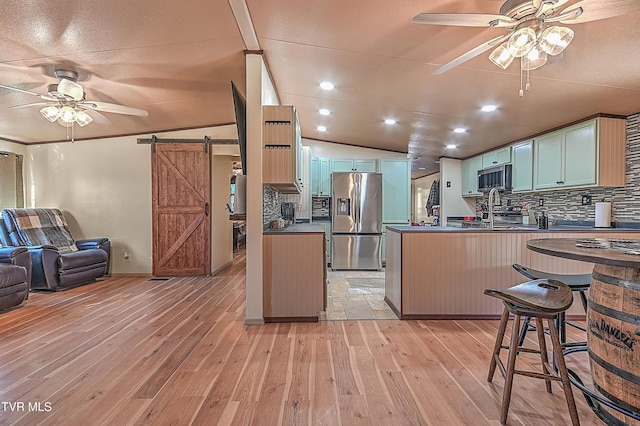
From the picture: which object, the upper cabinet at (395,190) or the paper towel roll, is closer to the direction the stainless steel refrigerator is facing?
the paper towel roll

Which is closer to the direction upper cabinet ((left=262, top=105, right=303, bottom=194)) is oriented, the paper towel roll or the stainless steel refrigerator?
the paper towel roll

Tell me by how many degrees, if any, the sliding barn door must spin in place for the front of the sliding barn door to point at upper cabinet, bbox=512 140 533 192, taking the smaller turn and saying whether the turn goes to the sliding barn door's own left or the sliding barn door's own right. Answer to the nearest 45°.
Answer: approximately 45° to the sliding barn door's own left

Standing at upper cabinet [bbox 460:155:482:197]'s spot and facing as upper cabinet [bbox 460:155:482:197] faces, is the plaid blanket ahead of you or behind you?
ahead

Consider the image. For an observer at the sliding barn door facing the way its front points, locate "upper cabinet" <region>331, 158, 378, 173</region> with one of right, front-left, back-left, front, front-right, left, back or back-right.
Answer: left

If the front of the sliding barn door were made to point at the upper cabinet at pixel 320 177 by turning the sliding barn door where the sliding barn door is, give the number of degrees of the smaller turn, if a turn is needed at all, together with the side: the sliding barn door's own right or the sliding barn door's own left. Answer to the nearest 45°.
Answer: approximately 90° to the sliding barn door's own left

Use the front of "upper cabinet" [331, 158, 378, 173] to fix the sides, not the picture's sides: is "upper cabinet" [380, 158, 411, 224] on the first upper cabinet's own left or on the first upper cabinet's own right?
on the first upper cabinet's own left

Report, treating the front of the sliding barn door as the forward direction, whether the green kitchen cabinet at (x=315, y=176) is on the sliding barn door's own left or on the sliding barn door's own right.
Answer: on the sliding barn door's own left

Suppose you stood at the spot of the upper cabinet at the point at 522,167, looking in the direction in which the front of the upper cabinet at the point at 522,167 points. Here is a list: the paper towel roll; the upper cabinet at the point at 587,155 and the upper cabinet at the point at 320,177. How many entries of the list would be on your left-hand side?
2

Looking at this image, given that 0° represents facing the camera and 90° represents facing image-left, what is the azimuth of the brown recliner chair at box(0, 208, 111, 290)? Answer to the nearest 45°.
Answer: approximately 315°

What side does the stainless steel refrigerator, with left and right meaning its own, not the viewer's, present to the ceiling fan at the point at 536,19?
front

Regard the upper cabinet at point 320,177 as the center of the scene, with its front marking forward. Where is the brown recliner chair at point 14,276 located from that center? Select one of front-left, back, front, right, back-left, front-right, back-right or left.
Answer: front-right
